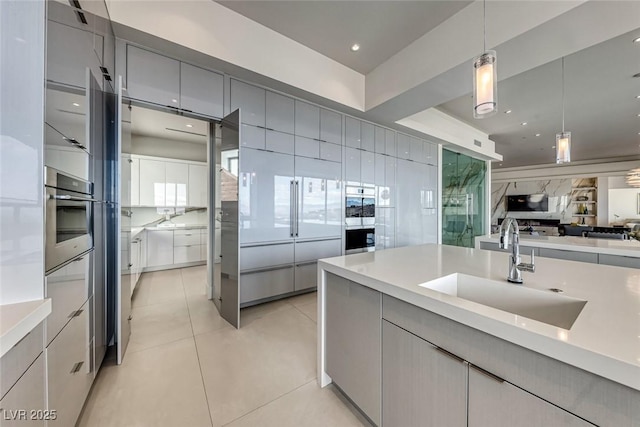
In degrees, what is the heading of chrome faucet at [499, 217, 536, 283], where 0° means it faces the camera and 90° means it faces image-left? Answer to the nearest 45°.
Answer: approximately 45°

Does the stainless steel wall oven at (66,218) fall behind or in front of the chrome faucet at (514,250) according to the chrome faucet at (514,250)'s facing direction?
in front

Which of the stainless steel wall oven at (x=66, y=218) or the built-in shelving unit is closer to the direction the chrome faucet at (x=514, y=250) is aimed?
the stainless steel wall oven

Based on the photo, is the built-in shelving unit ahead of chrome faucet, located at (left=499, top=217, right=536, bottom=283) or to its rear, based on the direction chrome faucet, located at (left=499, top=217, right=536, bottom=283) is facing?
to the rear

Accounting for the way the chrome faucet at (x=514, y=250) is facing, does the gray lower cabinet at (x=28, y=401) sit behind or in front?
in front
